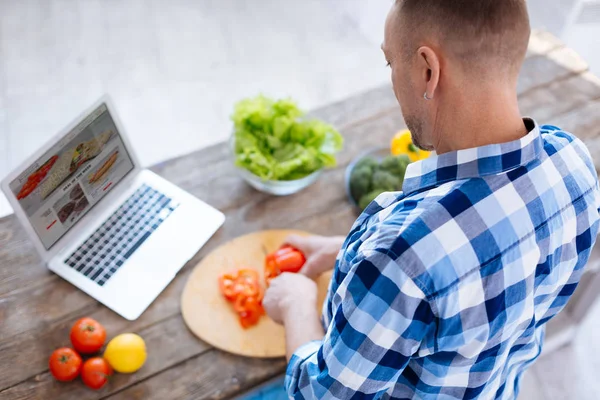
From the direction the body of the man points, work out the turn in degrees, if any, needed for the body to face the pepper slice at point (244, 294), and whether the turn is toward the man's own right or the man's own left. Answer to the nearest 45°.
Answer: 0° — they already face it

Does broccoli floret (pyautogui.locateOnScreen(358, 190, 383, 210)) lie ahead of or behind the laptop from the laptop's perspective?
ahead

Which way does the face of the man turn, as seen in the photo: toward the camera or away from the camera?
away from the camera

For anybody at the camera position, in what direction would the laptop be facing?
facing the viewer and to the right of the viewer

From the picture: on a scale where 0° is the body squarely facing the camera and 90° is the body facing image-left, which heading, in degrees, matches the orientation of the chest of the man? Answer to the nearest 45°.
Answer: approximately 135°

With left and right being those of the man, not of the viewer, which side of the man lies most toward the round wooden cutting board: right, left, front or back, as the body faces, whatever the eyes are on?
front

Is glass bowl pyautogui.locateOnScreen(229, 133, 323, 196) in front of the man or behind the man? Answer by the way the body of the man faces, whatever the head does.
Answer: in front

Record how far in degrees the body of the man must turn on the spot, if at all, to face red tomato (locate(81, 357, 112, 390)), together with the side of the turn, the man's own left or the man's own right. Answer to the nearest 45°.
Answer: approximately 45° to the man's own left

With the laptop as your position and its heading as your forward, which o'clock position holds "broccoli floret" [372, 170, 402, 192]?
The broccoli floret is roughly at 11 o'clock from the laptop.

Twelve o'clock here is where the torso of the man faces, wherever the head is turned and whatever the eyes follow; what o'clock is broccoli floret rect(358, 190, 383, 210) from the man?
The broccoli floret is roughly at 1 o'clock from the man.
